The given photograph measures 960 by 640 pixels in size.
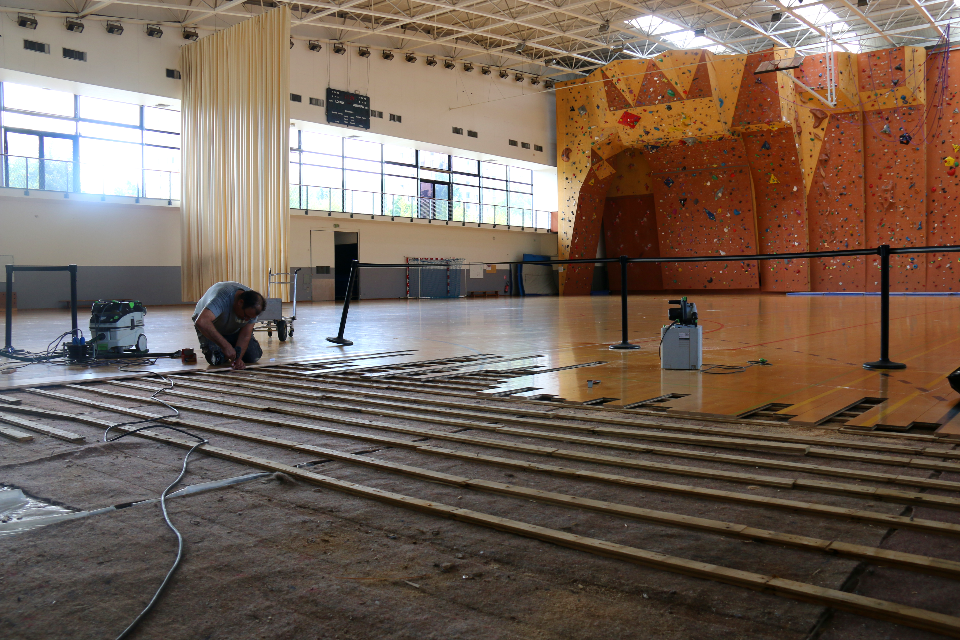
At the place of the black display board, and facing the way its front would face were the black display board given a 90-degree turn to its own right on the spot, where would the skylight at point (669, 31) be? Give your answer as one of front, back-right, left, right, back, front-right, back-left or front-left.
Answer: back-left

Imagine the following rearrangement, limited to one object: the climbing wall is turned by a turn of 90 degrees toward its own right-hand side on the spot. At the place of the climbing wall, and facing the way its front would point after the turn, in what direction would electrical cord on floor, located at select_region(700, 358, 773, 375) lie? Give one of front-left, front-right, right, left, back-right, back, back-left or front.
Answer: left

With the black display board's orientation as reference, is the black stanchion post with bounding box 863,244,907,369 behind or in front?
in front

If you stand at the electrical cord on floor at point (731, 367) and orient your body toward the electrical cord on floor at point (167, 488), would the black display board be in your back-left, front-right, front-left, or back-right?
back-right

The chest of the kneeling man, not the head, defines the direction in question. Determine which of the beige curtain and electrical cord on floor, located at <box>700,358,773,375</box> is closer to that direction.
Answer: the electrical cord on floor

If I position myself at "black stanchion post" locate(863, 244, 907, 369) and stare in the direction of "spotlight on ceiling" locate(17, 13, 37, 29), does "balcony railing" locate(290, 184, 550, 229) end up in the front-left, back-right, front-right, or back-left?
front-right

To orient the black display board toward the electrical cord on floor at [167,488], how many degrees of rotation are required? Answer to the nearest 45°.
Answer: approximately 45° to its right

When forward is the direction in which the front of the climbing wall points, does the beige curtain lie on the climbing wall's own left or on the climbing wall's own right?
on the climbing wall's own right

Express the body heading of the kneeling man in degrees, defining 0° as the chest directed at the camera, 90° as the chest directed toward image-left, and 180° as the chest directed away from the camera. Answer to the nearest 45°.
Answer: approximately 315°

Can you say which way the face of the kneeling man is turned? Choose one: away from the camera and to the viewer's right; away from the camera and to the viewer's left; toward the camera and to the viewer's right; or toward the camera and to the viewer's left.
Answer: toward the camera and to the viewer's right

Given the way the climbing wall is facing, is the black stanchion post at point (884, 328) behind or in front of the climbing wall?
in front

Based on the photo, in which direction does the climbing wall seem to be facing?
toward the camera

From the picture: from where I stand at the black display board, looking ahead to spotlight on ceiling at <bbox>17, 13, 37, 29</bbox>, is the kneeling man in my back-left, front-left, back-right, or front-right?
front-left

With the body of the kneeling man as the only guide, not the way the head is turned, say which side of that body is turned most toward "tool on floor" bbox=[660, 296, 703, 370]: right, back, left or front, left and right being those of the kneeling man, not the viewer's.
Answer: front

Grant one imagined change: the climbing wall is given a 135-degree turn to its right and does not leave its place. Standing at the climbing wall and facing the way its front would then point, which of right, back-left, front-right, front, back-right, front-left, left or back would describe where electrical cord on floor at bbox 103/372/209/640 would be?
back-left
